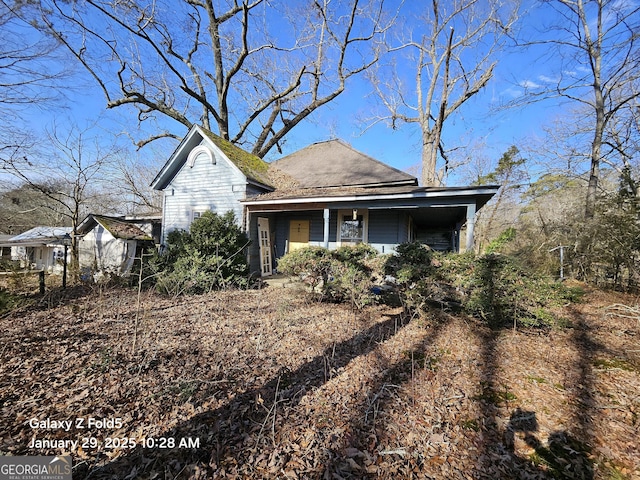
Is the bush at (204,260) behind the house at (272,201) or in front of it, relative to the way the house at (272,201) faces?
in front

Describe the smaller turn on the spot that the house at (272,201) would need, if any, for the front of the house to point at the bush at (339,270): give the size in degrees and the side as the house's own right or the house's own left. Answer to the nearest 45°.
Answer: approximately 45° to the house's own left

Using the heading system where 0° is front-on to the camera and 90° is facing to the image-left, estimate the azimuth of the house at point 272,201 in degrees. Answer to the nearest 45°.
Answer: approximately 0°

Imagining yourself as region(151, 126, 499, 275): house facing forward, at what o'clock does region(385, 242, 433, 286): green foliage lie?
The green foliage is roughly at 11 o'clock from the house.

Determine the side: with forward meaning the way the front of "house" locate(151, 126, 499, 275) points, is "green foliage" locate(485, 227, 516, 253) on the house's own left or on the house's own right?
on the house's own left

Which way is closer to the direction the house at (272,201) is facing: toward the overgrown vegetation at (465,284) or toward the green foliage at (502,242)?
the overgrown vegetation

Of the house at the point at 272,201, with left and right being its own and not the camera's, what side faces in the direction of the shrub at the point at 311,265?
front

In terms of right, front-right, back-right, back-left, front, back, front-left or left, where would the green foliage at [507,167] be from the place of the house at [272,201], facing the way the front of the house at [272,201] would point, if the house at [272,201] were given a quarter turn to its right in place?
back-right

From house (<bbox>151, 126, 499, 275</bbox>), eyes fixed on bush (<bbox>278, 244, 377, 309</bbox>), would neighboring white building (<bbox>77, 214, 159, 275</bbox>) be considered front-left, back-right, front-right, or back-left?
back-right

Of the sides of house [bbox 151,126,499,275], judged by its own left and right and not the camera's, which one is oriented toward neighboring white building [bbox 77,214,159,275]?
right

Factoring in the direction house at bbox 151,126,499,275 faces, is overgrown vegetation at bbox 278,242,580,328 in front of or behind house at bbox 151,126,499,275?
in front

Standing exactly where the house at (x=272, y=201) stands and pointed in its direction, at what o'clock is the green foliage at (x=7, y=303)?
The green foliage is roughly at 1 o'clock from the house.

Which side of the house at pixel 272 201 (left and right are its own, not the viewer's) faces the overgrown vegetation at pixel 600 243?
left

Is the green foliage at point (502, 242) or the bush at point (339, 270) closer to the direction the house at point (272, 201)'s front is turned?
the bush
